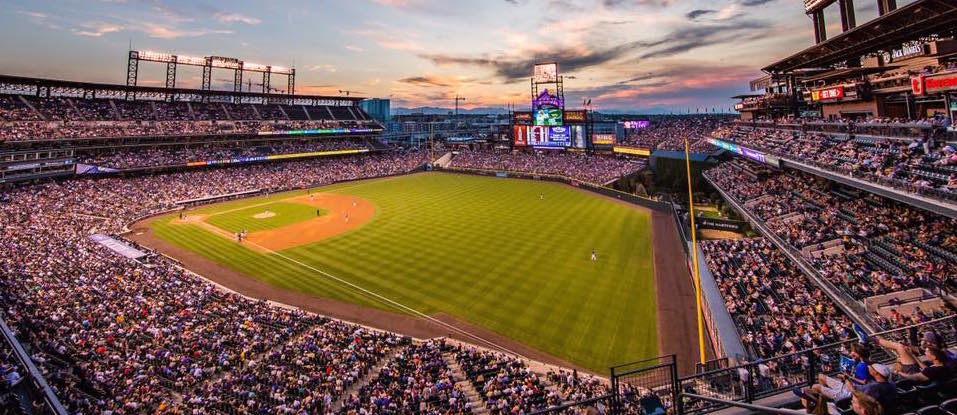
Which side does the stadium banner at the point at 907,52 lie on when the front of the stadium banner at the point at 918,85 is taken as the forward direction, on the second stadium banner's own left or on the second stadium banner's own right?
on the second stadium banner's own right

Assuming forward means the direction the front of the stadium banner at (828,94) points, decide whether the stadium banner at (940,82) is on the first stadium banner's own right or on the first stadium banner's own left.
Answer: on the first stadium banner's own left

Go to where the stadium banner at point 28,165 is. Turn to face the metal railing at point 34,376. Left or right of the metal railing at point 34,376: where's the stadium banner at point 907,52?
left

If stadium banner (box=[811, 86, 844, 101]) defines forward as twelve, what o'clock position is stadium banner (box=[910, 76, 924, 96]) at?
stadium banner (box=[910, 76, 924, 96]) is roughly at 10 o'clock from stadium banner (box=[811, 86, 844, 101]).
